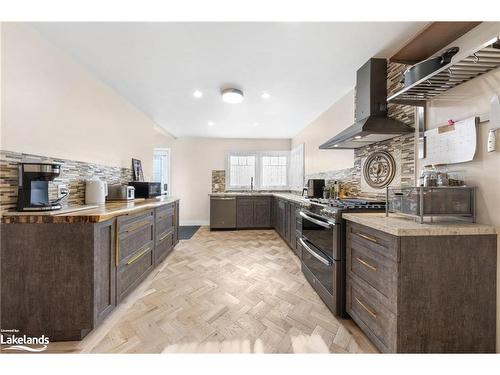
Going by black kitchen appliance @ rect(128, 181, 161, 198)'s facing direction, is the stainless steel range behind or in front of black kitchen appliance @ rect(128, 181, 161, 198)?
in front

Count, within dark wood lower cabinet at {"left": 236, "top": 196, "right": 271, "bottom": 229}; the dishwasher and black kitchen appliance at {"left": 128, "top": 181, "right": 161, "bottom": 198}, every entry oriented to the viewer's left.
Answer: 0

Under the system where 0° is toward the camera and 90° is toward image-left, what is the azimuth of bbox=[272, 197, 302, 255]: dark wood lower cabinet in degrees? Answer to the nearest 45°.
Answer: approximately 90°

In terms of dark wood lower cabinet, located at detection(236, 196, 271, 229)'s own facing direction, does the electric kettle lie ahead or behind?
ahead

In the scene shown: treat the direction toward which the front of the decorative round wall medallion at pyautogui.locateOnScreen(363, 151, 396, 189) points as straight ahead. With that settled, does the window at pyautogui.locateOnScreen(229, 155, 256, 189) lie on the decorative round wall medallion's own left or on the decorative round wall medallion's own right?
on the decorative round wall medallion's own right

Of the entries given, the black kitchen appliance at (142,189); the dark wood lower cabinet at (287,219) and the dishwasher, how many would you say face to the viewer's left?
1

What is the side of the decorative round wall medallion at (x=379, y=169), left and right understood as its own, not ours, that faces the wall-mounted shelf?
left

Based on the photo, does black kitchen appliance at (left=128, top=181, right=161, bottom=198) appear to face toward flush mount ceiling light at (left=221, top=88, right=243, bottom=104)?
yes

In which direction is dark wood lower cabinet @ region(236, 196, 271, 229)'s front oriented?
toward the camera

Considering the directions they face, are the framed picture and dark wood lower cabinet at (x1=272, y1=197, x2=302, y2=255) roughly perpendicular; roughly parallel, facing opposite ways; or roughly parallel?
roughly parallel, facing opposite ways

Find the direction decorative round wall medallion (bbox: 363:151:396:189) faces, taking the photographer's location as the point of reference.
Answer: facing the viewer and to the left of the viewer

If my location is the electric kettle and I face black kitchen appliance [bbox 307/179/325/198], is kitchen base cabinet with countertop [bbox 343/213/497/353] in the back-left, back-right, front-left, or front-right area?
front-right

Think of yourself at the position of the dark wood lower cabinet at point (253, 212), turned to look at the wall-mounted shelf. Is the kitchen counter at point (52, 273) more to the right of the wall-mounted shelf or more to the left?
right

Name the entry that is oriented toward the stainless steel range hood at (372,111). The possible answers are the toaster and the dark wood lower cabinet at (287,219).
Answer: the toaster

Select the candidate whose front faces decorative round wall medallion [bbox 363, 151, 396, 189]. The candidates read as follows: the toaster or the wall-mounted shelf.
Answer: the toaster

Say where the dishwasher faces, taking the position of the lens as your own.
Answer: facing the viewer

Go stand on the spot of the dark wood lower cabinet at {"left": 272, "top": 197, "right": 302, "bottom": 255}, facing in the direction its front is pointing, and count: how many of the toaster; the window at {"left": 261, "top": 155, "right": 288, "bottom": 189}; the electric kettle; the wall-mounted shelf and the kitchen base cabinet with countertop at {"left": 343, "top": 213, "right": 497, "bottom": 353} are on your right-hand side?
1

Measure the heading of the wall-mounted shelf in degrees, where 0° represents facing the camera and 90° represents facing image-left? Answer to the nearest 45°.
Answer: approximately 45°

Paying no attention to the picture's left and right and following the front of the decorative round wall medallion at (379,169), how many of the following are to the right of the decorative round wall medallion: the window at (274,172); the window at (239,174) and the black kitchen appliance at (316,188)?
3

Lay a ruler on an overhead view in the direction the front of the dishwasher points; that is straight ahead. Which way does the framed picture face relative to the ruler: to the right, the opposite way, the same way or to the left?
to the left

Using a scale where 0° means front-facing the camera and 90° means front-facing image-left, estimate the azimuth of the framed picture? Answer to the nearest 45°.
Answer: approximately 315°

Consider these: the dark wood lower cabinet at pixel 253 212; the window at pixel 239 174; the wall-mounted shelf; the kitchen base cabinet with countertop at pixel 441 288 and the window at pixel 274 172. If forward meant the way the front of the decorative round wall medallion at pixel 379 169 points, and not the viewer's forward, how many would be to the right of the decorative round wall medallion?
3

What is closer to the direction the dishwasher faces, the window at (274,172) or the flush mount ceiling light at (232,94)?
the flush mount ceiling light
